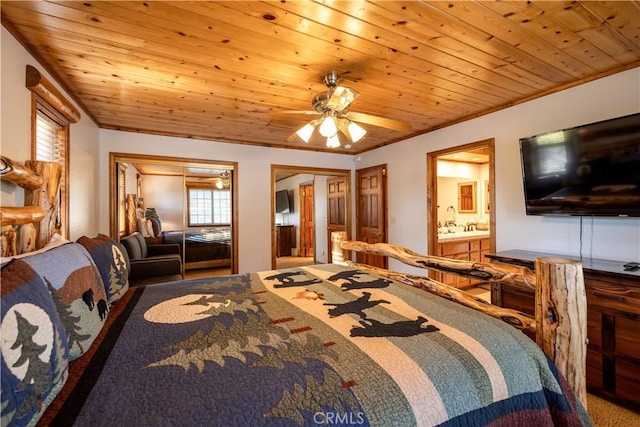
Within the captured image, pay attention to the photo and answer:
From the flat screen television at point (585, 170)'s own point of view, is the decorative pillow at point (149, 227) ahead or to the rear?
ahead

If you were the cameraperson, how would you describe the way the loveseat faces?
facing to the right of the viewer

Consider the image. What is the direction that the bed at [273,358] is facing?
to the viewer's right

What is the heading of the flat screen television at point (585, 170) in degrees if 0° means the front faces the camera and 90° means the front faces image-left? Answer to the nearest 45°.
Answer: approximately 45°

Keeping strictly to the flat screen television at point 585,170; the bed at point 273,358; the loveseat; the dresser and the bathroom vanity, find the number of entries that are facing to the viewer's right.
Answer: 2

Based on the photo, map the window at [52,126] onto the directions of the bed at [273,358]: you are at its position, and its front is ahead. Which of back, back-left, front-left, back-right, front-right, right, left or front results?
back-left

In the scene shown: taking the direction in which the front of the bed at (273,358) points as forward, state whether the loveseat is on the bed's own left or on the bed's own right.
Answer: on the bed's own left

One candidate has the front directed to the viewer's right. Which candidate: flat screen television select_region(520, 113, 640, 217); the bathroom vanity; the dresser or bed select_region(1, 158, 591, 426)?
the bed
